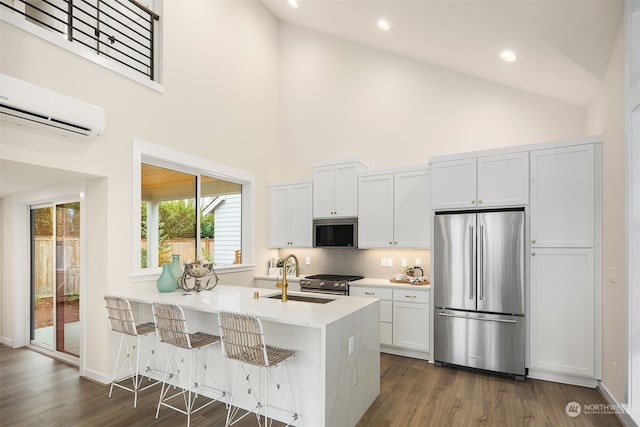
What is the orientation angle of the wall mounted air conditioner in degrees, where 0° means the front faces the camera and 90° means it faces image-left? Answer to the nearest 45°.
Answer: approximately 315°

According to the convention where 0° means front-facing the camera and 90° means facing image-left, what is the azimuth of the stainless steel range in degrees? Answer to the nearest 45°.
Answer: approximately 45°

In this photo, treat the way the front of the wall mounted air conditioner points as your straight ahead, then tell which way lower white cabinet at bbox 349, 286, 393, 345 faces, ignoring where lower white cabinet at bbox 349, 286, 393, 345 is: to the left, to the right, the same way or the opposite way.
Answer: to the right

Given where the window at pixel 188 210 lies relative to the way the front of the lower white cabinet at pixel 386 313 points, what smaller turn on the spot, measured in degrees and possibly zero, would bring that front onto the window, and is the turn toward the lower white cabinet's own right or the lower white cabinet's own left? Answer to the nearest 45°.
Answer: approximately 90° to the lower white cabinet's own right

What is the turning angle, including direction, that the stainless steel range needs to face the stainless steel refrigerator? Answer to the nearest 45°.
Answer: approximately 90° to its left

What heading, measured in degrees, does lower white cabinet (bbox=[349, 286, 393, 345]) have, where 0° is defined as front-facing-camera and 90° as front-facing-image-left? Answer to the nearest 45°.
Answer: approximately 0°

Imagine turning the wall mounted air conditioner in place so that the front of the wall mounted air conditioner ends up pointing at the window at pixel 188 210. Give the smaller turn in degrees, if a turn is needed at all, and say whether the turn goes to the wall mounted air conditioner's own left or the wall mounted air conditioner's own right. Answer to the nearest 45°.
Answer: approximately 90° to the wall mounted air conditioner's own left

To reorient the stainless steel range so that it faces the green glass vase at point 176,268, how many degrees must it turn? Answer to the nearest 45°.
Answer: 0° — it already faces it

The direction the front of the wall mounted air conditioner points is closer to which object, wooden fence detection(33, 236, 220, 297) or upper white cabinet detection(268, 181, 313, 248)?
the upper white cabinet

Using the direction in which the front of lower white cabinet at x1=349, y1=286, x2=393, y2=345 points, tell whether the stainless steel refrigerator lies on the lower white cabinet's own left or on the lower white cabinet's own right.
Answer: on the lower white cabinet's own left
